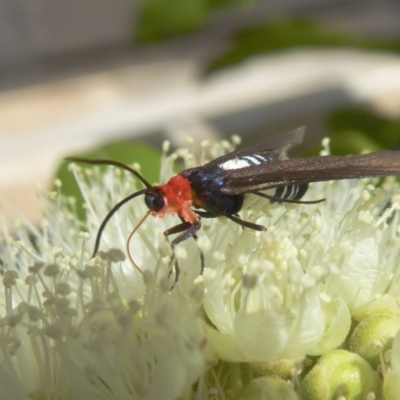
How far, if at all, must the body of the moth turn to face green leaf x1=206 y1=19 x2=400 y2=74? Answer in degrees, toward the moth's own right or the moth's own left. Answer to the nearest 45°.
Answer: approximately 90° to the moth's own right

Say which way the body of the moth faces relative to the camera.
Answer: to the viewer's left

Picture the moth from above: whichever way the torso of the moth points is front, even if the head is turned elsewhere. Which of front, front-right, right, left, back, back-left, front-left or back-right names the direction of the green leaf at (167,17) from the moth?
right

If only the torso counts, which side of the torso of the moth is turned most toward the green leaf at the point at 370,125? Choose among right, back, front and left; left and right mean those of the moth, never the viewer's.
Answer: right
